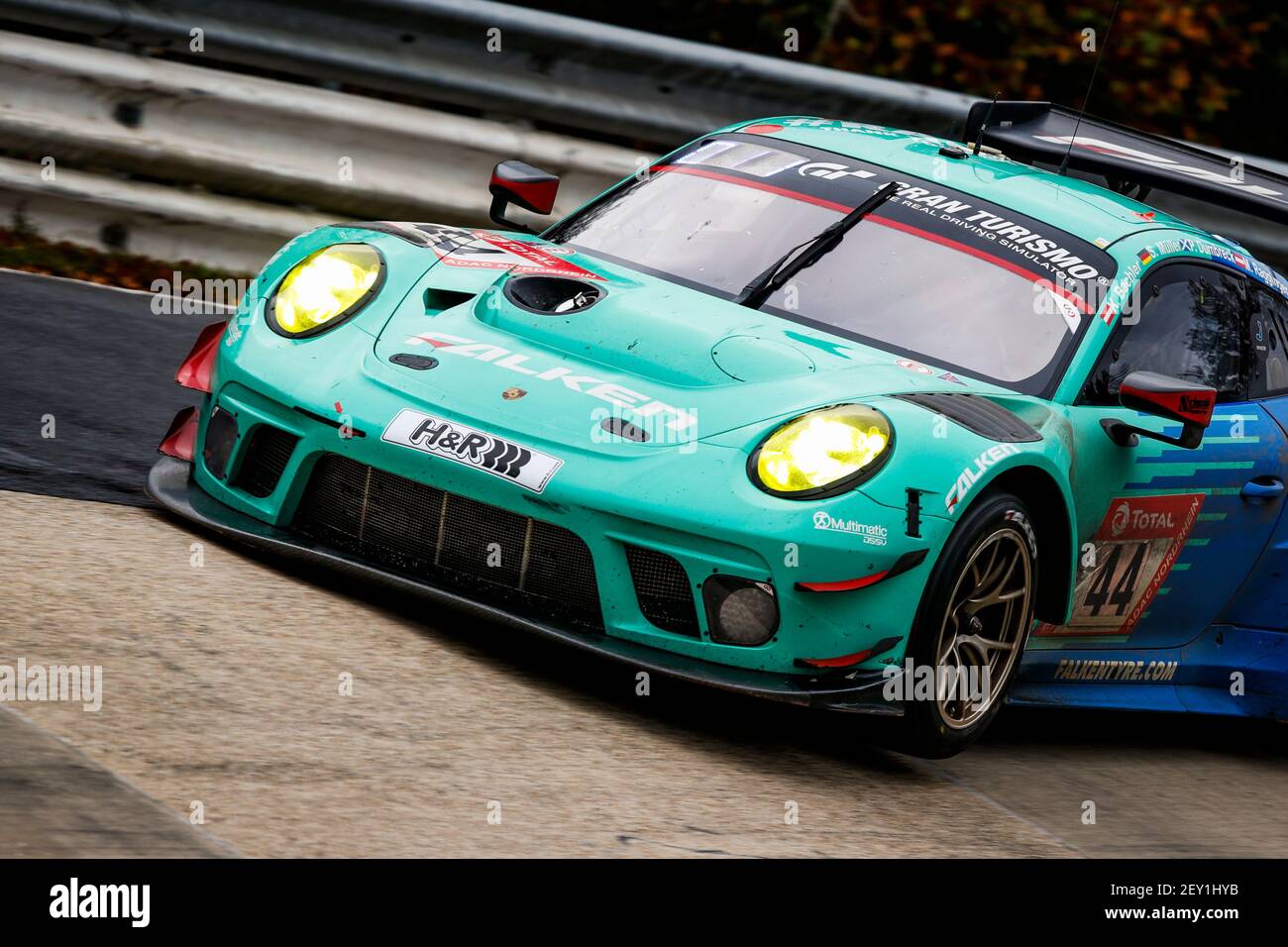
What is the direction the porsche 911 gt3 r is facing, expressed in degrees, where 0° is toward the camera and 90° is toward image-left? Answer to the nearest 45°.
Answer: approximately 45°
